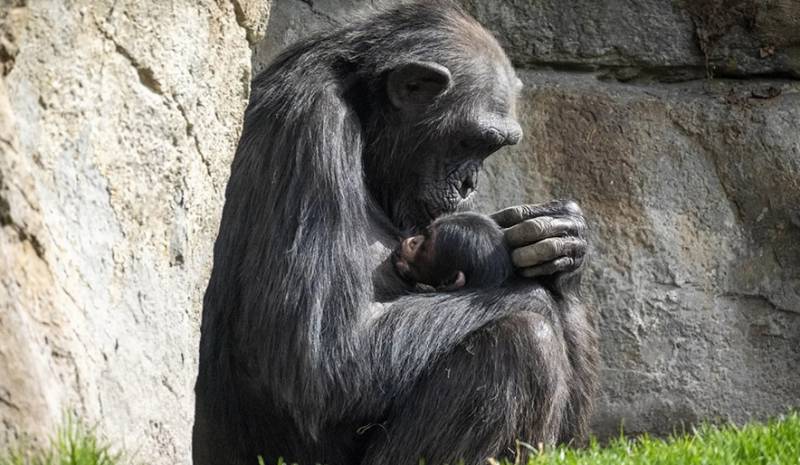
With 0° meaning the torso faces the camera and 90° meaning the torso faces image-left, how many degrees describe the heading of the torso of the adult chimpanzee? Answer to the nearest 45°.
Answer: approximately 270°
